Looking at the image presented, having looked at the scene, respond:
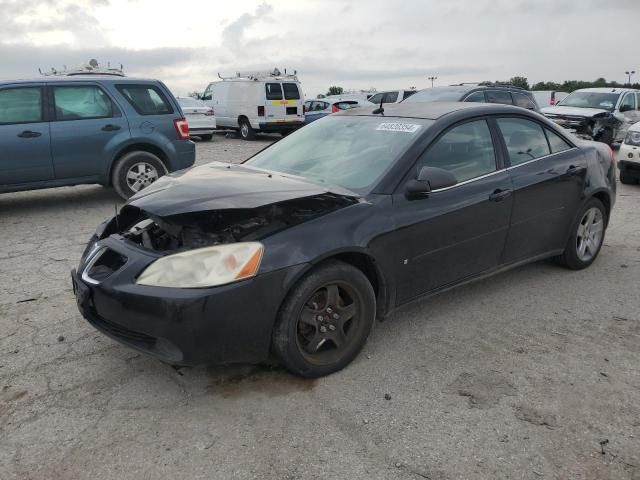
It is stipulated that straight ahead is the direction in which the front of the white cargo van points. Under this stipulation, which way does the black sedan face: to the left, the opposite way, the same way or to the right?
to the left

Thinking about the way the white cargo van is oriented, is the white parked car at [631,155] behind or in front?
behind

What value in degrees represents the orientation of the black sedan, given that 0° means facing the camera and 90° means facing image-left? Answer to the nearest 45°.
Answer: approximately 45°

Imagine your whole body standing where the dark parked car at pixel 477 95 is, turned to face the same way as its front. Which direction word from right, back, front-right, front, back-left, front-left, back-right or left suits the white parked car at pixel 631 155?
left

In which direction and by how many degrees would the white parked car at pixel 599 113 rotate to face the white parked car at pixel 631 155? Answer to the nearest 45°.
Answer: approximately 45° to its left

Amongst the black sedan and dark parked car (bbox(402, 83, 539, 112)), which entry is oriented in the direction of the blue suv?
the dark parked car

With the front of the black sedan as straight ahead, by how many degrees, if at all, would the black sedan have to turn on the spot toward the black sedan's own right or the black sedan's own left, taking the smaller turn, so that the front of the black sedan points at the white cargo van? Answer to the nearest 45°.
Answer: approximately 135° to the black sedan's own right

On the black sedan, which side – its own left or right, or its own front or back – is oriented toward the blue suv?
right

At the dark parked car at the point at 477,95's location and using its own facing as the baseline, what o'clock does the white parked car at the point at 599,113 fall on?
The white parked car is roughly at 6 o'clock from the dark parked car.

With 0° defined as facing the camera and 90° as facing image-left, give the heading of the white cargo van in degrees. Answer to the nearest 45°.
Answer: approximately 135°

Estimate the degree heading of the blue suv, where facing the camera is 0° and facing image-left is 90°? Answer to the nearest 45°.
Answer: approximately 90°
